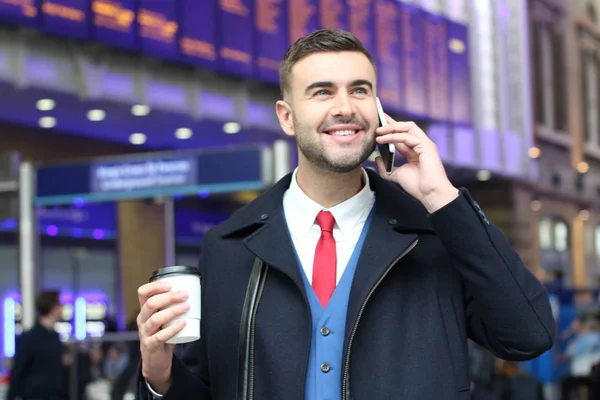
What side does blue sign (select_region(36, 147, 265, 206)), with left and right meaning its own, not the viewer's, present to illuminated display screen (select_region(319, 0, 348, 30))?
back

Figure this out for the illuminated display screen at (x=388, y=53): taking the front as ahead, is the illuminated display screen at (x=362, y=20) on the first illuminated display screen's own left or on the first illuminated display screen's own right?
on the first illuminated display screen's own right

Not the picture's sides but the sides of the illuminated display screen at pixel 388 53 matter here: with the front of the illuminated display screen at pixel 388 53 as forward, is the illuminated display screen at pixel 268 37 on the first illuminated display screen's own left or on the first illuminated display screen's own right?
on the first illuminated display screen's own right

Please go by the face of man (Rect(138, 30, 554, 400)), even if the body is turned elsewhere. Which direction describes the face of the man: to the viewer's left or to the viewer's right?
to the viewer's right
